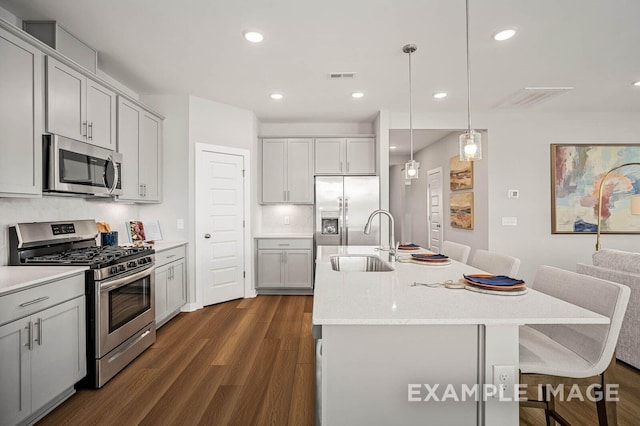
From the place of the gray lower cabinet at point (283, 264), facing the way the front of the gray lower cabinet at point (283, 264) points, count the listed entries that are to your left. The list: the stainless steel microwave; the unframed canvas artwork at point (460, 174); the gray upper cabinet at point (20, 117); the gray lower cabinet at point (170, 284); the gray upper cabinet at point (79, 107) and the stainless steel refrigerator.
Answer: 2

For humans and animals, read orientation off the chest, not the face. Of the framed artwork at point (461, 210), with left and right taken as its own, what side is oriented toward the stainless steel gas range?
front

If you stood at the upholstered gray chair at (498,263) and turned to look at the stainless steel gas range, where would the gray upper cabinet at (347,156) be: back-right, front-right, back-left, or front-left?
front-right

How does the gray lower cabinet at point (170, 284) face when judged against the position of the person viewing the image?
facing the viewer and to the right of the viewer

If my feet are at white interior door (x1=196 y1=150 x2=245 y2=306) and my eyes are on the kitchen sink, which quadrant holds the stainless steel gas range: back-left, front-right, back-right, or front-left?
front-right

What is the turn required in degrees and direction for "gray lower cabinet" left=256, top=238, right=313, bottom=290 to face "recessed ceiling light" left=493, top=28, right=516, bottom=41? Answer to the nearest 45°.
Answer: approximately 45° to its left

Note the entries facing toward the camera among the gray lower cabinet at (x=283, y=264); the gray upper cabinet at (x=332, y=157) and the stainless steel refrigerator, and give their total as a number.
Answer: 3

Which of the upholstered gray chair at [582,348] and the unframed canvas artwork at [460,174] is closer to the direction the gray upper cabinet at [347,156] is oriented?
the upholstered gray chair

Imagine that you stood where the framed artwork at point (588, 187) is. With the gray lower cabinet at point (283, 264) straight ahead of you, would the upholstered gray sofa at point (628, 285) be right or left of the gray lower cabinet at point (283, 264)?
left

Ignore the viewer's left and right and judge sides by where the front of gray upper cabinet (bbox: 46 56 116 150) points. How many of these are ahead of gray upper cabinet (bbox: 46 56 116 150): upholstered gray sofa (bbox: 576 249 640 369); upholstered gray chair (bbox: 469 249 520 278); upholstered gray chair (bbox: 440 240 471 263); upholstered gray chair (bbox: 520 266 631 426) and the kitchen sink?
5

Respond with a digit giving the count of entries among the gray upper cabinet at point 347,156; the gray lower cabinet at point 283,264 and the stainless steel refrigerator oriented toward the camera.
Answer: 3

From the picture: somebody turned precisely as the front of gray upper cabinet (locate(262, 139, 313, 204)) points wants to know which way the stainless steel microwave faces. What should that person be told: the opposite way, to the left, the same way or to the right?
to the left

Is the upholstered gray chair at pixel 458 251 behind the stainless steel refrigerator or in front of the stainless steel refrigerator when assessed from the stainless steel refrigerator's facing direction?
in front

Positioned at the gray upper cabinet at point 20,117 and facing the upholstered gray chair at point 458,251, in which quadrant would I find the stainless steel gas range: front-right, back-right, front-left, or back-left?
front-left

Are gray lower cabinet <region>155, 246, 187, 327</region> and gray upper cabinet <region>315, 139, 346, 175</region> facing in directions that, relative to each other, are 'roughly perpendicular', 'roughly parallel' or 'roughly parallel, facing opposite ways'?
roughly perpendicular

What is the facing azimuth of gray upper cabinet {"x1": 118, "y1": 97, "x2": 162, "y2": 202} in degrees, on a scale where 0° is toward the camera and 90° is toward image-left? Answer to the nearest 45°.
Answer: approximately 315°

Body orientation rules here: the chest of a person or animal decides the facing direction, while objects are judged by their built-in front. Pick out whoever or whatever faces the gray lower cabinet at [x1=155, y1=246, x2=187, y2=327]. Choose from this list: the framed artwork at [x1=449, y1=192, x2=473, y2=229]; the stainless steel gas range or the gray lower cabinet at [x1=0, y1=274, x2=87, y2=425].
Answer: the framed artwork

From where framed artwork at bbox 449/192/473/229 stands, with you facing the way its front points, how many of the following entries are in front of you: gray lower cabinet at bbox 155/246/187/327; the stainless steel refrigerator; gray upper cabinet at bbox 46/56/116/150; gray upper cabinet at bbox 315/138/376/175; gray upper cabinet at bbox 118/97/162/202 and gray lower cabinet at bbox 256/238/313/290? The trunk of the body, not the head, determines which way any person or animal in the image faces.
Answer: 6

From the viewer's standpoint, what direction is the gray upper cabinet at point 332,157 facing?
toward the camera

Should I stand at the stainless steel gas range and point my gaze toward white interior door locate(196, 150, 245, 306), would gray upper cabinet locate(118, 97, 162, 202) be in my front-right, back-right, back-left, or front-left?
front-left
